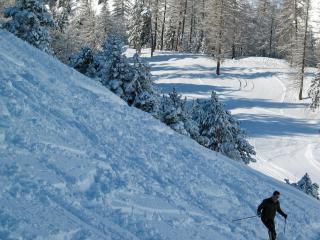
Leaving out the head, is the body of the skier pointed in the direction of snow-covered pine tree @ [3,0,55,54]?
no

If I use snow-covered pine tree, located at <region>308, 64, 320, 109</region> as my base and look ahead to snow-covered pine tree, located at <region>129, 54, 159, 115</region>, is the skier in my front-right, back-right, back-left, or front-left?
front-left

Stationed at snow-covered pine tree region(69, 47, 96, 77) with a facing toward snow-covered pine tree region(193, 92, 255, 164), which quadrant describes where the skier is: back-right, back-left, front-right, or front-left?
front-right
